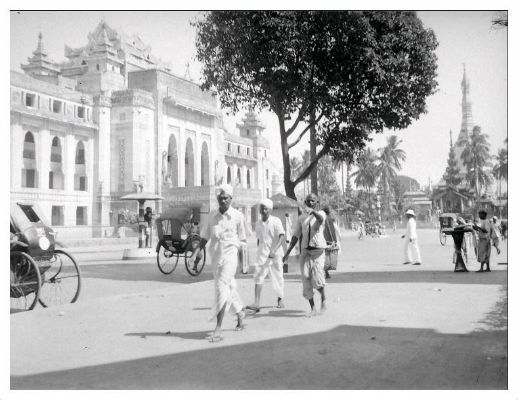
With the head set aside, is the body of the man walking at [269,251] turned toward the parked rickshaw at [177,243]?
no

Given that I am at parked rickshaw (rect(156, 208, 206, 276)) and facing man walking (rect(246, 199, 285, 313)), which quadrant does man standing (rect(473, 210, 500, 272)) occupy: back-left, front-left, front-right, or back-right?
front-left

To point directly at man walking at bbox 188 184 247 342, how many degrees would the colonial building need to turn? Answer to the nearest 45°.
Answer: approximately 45° to its right

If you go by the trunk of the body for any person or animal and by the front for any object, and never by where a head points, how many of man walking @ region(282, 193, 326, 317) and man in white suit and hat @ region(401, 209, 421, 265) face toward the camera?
1

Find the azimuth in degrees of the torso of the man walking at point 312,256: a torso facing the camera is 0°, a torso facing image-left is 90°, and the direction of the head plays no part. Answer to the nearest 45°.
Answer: approximately 0°

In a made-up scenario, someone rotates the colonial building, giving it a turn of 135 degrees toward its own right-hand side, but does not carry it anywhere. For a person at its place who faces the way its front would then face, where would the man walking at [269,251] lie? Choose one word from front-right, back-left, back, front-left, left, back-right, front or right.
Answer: left

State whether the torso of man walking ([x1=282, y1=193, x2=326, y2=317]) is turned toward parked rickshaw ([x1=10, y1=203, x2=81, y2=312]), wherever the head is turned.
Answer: no

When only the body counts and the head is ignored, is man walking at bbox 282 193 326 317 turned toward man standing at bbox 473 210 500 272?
no

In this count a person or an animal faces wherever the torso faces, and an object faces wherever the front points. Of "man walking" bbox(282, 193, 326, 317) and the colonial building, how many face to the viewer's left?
0

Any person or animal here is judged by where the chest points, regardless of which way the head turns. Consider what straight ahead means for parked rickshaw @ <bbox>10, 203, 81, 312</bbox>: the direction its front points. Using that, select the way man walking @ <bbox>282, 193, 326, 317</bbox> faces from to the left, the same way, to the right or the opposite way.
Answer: to the left

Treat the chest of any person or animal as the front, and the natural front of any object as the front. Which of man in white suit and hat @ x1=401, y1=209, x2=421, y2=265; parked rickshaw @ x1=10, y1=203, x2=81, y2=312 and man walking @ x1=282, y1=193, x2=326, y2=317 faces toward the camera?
the man walking

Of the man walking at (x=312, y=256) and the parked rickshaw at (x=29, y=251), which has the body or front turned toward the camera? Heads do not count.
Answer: the man walking

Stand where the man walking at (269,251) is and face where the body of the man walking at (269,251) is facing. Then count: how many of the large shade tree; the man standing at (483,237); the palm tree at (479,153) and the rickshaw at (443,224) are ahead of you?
0
